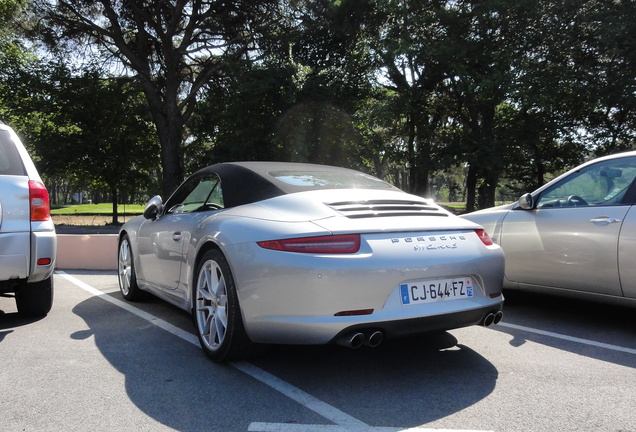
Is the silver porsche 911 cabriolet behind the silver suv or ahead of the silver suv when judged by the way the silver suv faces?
behind

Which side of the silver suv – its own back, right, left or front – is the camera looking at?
back

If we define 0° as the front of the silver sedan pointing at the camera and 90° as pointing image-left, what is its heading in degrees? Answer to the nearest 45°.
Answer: approximately 90°

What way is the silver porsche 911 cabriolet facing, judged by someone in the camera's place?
facing away from the viewer and to the left of the viewer

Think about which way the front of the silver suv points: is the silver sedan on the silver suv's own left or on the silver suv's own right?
on the silver suv's own right

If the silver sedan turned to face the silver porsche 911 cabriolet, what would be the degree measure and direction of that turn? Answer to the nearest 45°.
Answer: approximately 45° to its left
